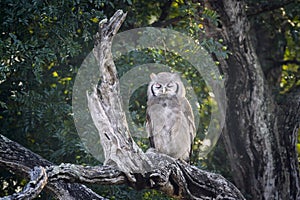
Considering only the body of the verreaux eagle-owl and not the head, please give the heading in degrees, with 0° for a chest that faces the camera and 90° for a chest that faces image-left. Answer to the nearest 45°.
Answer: approximately 0°
